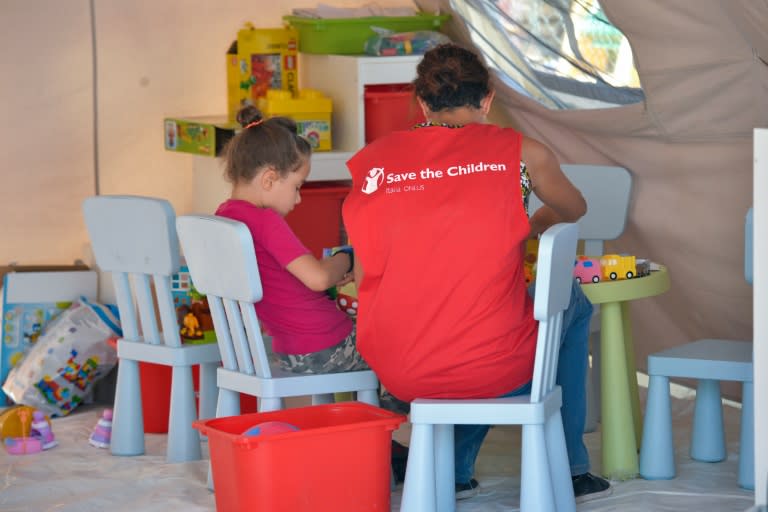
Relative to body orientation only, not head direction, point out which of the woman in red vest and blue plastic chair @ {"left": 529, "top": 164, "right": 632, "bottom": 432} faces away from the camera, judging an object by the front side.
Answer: the woman in red vest

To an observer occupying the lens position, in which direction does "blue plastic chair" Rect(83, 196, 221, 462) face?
facing away from the viewer and to the right of the viewer

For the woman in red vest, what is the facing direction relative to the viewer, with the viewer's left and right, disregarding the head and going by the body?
facing away from the viewer

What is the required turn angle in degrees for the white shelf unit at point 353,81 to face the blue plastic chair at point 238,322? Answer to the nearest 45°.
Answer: approximately 45° to its right

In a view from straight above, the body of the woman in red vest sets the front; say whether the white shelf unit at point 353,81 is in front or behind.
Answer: in front

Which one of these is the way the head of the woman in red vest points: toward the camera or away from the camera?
away from the camera

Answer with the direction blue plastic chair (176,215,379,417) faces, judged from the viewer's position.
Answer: facing away from the viewer and to the right of the viewer

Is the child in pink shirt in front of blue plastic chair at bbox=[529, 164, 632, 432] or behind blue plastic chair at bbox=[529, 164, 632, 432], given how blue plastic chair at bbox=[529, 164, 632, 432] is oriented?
in front

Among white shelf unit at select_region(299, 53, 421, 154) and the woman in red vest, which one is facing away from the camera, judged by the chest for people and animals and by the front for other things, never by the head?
the woman in red vest

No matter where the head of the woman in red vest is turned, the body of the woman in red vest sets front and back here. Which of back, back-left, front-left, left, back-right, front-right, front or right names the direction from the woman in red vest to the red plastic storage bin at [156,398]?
front-left

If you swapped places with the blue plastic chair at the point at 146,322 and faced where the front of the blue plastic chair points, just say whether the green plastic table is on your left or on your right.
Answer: on your right

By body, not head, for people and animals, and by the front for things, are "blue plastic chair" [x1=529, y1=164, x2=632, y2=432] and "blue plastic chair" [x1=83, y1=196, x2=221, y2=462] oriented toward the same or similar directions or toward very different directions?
very different directions
